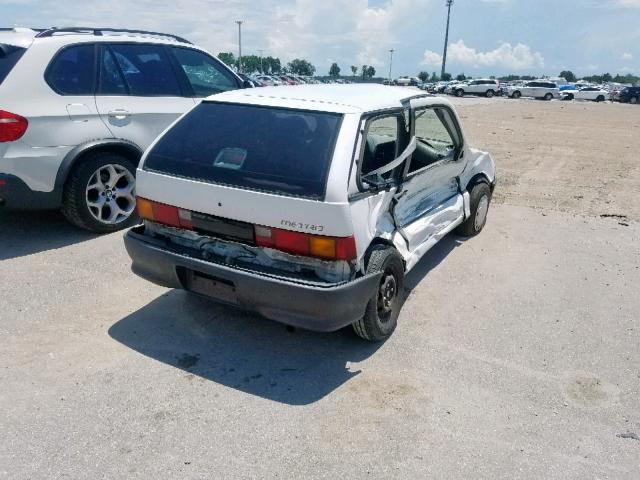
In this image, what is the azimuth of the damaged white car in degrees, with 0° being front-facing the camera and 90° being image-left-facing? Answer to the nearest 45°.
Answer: approximately 225°

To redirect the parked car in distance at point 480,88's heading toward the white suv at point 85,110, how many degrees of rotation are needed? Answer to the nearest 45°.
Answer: approximately 90° to its left

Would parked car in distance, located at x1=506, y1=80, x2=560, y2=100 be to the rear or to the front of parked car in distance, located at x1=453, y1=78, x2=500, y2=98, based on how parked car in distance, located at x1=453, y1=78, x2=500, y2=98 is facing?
to the rear

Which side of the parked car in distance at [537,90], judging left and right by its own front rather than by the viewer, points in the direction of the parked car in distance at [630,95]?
back

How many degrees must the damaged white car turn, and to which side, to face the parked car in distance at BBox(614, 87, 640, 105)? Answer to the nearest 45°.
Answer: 0° — it already faces it

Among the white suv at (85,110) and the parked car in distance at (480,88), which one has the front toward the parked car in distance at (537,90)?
the white suv

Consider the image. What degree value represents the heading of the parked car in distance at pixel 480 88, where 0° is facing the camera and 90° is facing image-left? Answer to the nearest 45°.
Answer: approximately 90°

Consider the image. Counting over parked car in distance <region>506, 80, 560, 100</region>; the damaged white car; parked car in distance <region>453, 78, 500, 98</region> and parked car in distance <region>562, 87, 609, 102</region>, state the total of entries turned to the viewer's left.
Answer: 3

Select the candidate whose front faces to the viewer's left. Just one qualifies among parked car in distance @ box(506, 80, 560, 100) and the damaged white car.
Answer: the parked car in distance

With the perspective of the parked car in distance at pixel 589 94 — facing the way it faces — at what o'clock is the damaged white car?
The damaged white car is roughly at 9 o'clock from the parked car in distance.

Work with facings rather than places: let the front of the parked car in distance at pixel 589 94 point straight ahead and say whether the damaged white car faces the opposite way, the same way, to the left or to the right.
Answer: to the right

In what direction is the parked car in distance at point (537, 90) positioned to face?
to the viewer's left

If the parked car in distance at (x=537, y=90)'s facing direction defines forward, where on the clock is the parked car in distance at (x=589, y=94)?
the parked car in distance at (x=589, y=94) is roughly at 5 o'clock from the parked car in distance at (x=537, y=90).

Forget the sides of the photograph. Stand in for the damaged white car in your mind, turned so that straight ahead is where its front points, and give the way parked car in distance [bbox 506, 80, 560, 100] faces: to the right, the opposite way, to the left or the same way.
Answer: to the left
